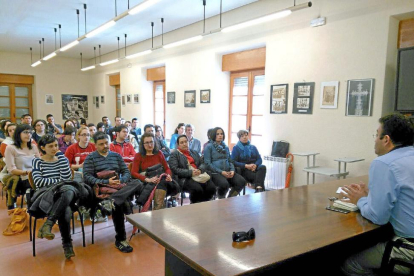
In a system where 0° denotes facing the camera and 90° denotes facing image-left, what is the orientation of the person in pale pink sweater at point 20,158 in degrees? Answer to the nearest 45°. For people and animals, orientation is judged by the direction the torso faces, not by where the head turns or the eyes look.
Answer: approximately 315°

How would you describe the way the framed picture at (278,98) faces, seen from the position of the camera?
facing the viewer and to the left of the viewer

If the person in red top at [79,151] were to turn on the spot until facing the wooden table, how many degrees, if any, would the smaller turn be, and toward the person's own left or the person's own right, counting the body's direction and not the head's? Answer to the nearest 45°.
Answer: approximately 45° to the person's own right

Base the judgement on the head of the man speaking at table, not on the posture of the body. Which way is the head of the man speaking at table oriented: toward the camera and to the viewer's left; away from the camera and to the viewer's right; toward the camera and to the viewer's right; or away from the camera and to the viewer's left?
away from the camera and to the viewer's left

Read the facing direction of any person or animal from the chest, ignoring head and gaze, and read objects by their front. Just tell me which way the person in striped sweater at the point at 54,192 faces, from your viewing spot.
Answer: facing the viewer and to the right of the viewer

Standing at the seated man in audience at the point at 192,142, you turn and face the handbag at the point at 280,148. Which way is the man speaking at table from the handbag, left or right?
right

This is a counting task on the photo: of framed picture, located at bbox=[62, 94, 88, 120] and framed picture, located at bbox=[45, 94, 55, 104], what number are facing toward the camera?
2

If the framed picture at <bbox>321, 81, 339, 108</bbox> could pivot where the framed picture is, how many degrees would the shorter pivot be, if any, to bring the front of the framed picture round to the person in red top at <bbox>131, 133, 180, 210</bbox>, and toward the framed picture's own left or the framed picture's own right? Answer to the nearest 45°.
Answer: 0° — it already faces them

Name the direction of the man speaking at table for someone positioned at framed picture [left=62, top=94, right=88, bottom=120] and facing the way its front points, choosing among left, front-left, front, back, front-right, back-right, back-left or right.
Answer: front

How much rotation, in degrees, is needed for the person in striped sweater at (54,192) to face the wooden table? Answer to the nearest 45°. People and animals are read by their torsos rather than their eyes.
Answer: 0° — they already face it

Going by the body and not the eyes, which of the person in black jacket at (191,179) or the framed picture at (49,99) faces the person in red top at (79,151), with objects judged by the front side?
the framed picture

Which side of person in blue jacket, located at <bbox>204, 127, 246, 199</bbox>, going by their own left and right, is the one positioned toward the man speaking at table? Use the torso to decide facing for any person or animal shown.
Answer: front

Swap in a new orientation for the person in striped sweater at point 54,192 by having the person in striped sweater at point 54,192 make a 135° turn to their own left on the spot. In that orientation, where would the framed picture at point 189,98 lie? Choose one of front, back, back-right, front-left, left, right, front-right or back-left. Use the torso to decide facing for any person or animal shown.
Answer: front-right

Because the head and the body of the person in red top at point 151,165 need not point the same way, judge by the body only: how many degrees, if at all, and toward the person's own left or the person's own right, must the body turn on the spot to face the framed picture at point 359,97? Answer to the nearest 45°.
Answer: approximately 45° to the person's own left

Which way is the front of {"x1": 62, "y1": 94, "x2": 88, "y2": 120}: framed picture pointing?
toward the camera

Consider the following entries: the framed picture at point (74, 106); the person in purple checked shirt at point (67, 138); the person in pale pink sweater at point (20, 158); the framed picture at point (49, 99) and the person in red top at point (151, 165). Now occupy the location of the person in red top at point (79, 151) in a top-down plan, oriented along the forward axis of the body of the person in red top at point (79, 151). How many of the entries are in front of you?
1

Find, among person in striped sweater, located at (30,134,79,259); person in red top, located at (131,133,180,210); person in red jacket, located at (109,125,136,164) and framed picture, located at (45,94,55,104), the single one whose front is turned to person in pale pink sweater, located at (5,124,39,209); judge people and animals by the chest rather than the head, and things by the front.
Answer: the framed picture
